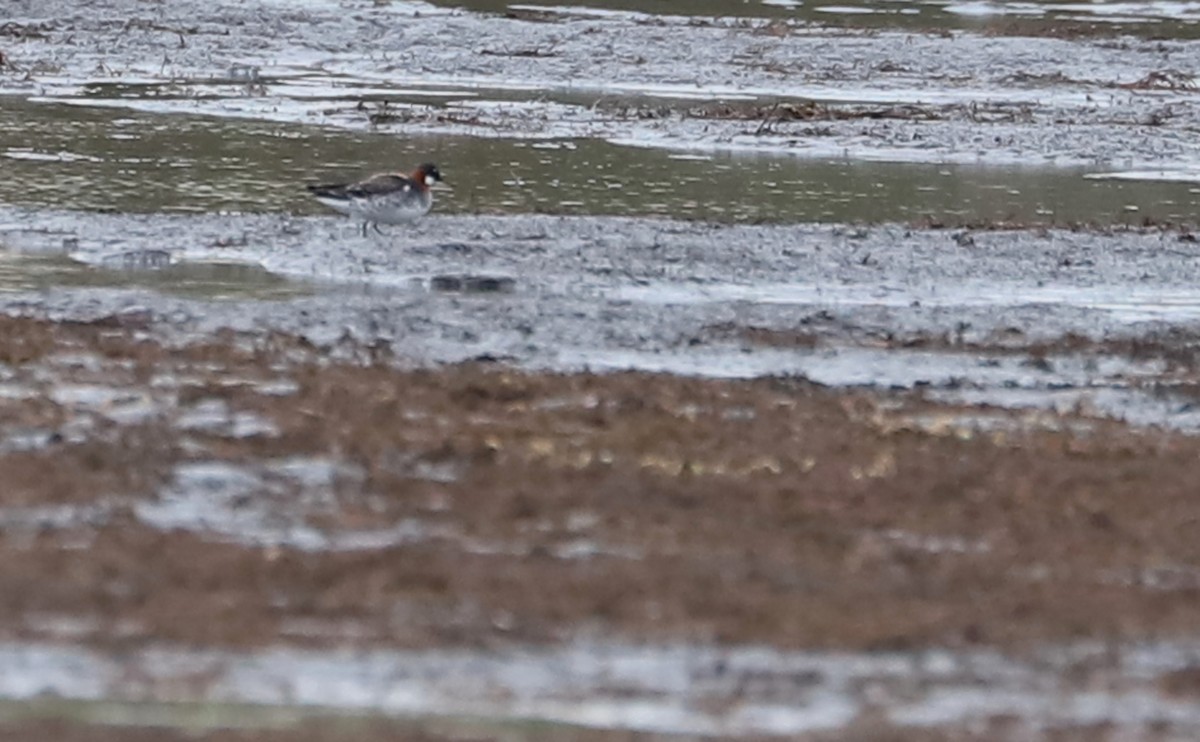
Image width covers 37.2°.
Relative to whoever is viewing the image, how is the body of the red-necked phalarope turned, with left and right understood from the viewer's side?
facing to the right of the viewer
